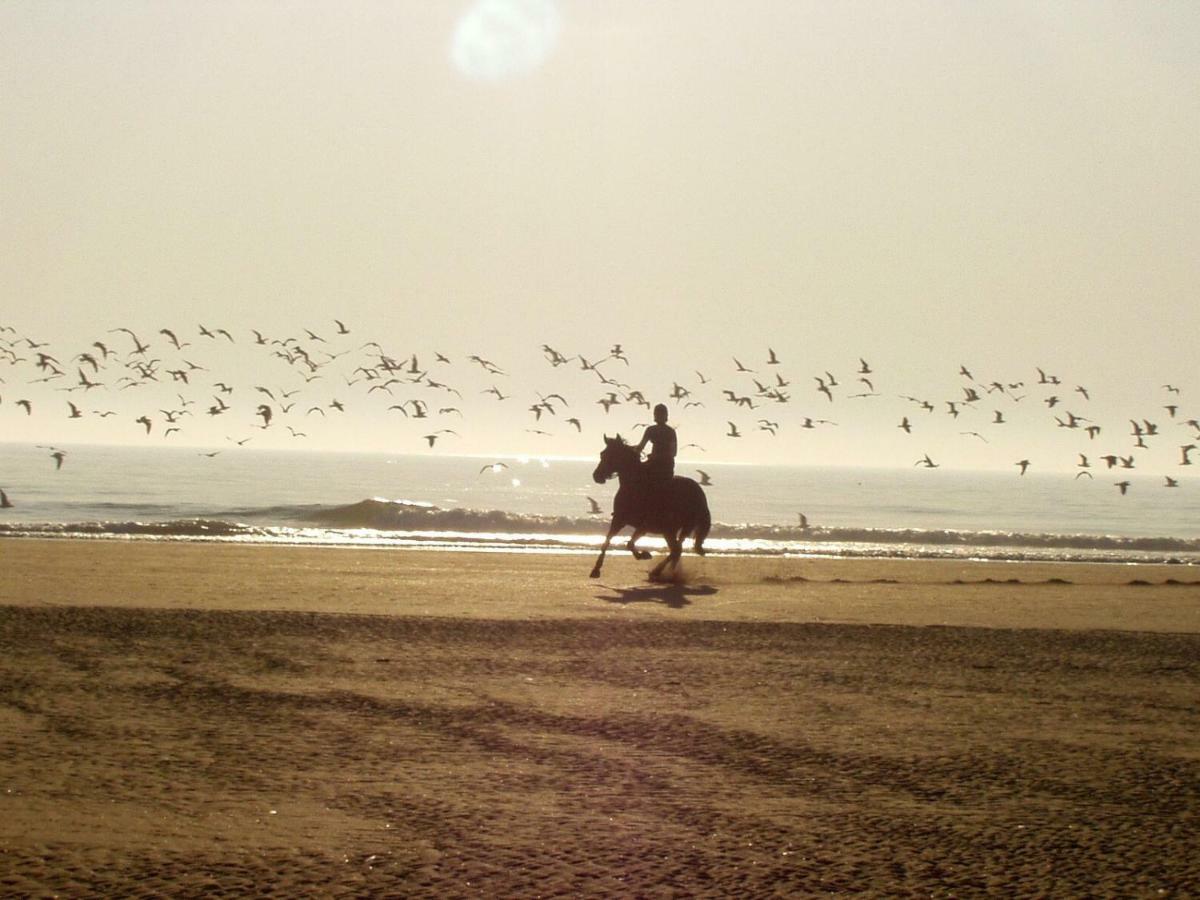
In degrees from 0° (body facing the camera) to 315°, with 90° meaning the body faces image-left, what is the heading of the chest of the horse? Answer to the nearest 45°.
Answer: approximately 90°
